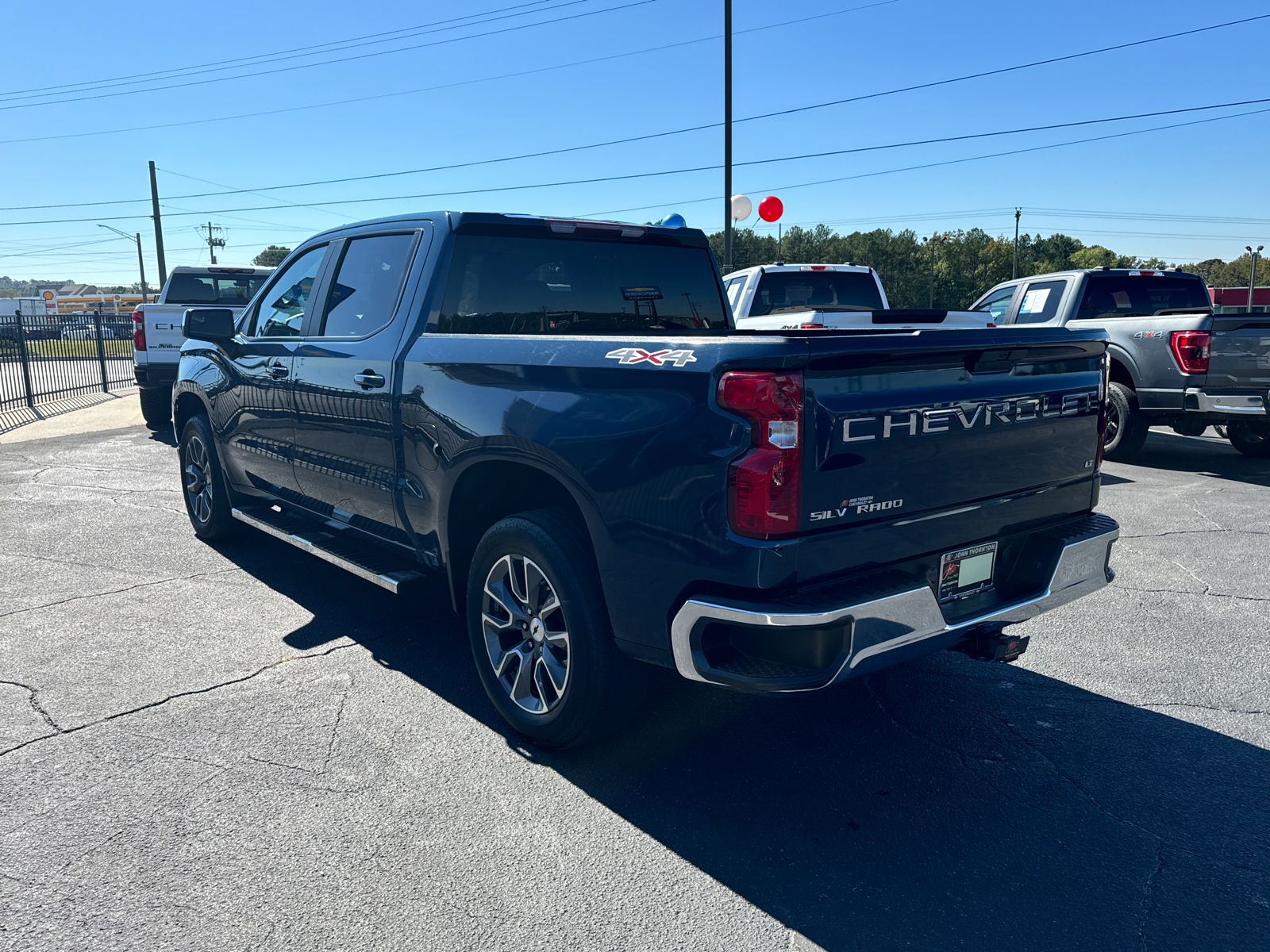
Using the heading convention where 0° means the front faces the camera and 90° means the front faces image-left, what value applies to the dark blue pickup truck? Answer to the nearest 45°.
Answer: approximately 135°

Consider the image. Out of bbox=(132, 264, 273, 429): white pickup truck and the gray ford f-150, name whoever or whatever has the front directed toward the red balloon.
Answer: the gray ford f-150

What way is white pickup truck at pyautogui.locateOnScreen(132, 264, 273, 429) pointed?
away from the camera

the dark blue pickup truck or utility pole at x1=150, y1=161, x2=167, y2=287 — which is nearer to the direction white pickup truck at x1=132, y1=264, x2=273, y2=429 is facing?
the utility pole

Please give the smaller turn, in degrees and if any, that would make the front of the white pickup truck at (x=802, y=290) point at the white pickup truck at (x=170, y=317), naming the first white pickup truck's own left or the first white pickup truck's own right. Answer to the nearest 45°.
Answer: approximately 45° to the first white pickup truck's own left

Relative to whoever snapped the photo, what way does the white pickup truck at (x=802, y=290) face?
facing away from the viewer and to the left of the viewer

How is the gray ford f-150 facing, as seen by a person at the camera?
facing away from the viewer and to the left of the viewer

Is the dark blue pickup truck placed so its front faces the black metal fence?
yes
